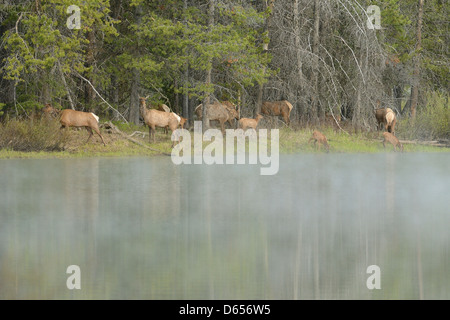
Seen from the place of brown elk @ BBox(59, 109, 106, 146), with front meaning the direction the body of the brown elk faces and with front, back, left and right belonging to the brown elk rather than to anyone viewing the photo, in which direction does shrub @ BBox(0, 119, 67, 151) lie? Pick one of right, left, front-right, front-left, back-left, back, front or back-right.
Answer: front

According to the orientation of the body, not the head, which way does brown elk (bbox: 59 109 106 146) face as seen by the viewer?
to the viewer's left

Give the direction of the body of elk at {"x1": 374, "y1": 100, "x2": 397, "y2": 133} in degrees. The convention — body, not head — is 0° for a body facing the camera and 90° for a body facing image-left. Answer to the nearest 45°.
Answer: approximately 135°

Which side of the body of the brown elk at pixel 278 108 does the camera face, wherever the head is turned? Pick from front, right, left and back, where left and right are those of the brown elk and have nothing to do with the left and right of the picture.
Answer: left

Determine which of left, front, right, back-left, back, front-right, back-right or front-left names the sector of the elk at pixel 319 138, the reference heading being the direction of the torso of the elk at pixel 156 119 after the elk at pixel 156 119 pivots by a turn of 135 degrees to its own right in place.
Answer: front-right

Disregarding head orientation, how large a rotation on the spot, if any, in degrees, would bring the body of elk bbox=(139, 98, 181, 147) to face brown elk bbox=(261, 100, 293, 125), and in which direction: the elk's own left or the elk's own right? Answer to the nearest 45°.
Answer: approximately 135° to the elk's own right

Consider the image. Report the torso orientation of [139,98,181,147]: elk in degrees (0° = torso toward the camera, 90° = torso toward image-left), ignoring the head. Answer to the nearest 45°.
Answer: approximately 90°

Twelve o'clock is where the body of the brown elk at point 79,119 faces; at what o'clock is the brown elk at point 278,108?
the brown elk at point 278,108 is roughly at 5 o'clock from the brown elk at point 79,119.
